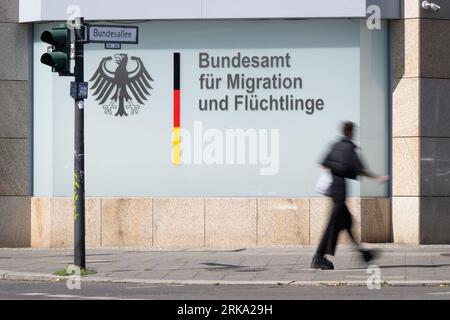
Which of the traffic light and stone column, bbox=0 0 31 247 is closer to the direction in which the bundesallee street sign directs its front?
the traffic light

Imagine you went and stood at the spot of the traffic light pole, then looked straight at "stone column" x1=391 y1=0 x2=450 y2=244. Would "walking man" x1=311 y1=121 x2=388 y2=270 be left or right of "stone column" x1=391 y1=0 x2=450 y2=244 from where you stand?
right

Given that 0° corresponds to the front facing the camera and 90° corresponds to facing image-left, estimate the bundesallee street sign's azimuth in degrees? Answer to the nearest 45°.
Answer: approximately 0°

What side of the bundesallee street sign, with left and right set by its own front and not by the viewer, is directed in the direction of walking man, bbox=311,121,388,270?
left

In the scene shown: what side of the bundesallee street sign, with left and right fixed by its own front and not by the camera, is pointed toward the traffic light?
right

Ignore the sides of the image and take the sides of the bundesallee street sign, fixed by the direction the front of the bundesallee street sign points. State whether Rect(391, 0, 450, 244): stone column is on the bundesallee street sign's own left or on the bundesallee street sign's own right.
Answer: on the bundesallee street sign's own left
